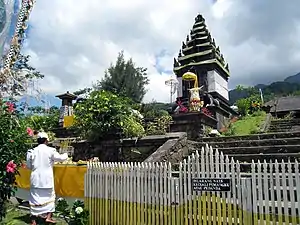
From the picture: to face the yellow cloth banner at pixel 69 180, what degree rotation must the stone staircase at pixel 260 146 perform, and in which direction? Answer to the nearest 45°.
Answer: approximately 45° to its right

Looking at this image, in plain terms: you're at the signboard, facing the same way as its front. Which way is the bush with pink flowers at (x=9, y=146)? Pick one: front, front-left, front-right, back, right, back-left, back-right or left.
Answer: right

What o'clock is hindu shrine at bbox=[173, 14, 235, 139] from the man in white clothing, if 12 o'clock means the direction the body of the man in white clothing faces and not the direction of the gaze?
The hindu shrine is roughly at 1 o'clock from the man in white clothing.

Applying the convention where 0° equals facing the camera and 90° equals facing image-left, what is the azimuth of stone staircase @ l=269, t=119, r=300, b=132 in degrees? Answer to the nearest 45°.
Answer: approximately 0°

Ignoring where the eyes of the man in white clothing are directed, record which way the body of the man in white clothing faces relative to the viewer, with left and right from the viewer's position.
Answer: facing away from the viewer

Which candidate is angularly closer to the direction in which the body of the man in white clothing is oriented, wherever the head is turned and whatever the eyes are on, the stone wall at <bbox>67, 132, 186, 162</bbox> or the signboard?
the stone wall

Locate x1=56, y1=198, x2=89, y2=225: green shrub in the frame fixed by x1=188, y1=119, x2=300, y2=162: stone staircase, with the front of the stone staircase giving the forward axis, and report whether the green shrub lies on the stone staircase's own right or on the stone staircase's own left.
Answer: on the stone staircase's own right
